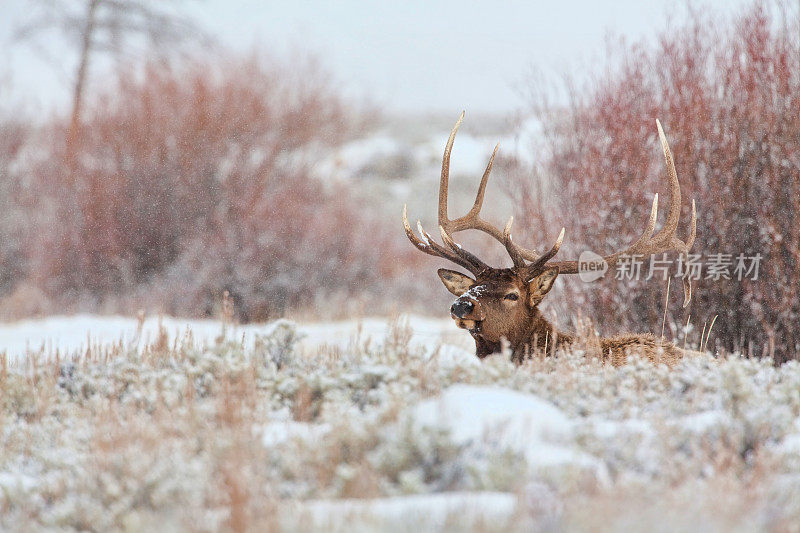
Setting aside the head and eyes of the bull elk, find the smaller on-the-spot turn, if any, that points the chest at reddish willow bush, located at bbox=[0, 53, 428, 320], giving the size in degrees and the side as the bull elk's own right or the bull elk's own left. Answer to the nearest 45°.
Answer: approximately 90° to the bull elk's own right

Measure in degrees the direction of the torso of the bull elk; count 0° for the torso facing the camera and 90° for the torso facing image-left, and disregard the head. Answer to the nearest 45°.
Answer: approximately 45°

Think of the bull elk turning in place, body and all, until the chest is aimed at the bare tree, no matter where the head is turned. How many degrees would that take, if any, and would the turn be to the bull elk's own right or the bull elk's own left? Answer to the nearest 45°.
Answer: approximately 90° to the bull elk's own right

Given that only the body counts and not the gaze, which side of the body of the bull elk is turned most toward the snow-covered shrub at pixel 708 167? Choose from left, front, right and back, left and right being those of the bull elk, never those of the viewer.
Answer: back
